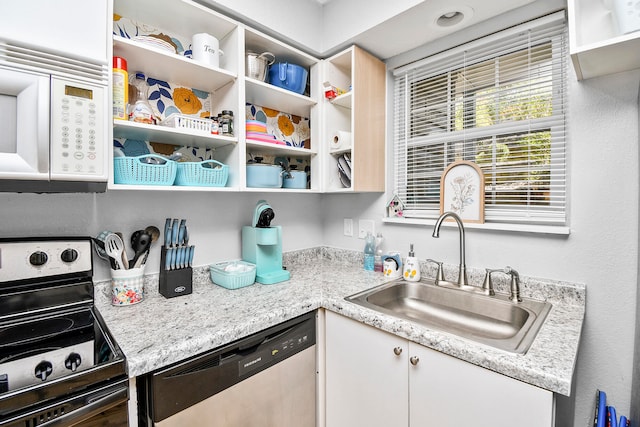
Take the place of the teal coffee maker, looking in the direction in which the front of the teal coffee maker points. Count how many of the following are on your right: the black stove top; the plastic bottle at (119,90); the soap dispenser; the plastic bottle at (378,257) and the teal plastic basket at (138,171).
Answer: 3

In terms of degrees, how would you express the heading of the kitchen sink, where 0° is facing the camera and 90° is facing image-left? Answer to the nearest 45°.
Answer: approximately 45°

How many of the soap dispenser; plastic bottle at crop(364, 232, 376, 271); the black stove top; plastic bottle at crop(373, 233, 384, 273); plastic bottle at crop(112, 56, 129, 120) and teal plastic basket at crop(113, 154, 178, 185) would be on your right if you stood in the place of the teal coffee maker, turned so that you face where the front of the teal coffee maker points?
3
